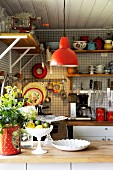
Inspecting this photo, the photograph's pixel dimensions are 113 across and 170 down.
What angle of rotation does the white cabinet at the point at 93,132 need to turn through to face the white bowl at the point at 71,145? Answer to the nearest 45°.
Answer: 0° — it already faces it

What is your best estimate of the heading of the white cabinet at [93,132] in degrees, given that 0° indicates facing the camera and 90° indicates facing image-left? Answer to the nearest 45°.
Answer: approximately 0°
